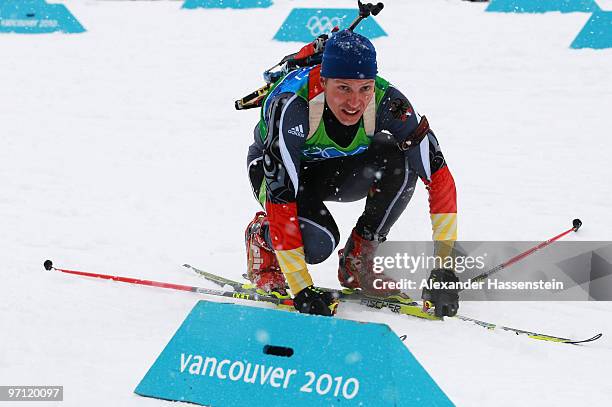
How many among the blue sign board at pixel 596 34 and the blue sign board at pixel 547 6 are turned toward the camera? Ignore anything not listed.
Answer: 2

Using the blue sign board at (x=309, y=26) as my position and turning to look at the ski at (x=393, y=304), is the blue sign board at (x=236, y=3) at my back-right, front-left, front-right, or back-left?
back-right

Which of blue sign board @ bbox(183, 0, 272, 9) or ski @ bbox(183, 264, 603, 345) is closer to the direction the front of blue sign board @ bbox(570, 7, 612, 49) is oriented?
the ski

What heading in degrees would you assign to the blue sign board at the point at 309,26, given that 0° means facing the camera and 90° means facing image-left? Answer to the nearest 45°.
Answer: approximately 0°

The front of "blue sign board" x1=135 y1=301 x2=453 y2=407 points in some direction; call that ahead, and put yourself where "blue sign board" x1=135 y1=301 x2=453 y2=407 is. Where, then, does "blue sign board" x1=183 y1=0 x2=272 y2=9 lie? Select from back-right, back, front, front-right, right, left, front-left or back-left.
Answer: back

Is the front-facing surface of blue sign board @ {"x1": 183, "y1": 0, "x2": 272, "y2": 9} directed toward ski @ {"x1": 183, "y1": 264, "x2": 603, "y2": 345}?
yes

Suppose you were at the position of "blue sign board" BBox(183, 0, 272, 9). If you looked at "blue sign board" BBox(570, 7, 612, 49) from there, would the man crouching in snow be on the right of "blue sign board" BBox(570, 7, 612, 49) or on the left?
right

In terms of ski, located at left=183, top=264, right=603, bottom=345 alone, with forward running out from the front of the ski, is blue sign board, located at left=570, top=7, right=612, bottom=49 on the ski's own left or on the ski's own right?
on the ski's own left

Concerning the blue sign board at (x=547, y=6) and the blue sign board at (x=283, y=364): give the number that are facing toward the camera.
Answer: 2

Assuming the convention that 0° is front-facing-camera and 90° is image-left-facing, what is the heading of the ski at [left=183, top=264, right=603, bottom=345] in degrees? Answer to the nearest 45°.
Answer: approximately 315°

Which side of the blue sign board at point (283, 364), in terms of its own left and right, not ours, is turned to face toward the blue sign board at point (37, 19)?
back

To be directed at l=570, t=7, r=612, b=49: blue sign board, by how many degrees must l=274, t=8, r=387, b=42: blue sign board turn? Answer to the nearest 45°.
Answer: approximately 45° to its left

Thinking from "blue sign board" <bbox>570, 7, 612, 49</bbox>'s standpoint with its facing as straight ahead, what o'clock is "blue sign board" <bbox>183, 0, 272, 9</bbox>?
"blue sign board" <bbox>183, 0, 272, 9</bbox> is roughly at 4 o'clock from "blue sign board" <bbox>570, 7, 612, 49</bbox>.

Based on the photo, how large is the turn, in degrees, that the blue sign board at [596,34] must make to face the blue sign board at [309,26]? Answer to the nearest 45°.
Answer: approximately 90° to its right
